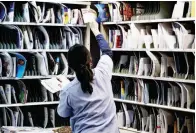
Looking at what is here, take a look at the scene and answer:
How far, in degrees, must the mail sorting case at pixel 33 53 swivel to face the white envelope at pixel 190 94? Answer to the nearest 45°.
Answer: approximately 45° to its left

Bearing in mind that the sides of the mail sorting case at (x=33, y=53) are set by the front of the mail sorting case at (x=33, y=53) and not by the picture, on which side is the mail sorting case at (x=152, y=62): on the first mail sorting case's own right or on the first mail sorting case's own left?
on the first mail sorting case's own left

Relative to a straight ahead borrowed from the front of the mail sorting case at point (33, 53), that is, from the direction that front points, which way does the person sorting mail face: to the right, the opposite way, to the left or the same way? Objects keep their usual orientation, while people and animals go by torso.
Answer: the opposite way

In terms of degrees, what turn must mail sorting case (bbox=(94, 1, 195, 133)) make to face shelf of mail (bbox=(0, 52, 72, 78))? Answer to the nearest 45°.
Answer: approximately 45° to its right

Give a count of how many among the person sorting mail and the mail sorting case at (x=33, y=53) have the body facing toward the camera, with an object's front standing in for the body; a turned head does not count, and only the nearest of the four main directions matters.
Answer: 1

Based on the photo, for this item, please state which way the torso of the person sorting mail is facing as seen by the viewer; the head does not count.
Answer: away from the camera

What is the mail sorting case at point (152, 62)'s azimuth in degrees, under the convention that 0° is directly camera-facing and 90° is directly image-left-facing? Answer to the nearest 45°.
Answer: approximately 45°

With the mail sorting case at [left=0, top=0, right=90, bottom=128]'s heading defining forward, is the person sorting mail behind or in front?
in front

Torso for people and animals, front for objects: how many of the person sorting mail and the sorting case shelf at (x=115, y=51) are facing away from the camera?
1

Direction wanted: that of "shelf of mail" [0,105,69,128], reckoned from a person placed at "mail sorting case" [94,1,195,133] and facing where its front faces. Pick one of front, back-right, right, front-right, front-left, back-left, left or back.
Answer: front-right
